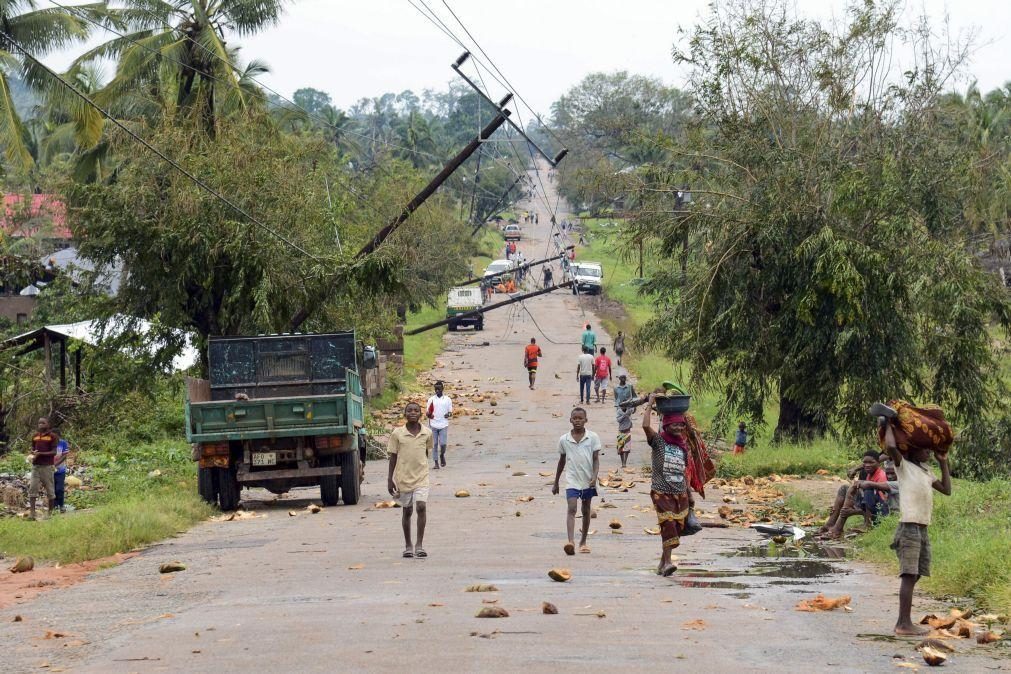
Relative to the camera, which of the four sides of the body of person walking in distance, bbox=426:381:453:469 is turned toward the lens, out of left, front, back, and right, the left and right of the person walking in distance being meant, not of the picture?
front

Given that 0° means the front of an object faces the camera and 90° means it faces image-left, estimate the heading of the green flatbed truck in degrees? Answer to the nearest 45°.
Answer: approximately 180°

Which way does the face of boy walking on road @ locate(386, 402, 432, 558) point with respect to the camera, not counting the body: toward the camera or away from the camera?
toward the camera

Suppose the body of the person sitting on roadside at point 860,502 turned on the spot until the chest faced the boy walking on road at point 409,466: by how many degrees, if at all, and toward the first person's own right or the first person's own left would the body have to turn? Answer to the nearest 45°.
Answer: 0° — they already face them

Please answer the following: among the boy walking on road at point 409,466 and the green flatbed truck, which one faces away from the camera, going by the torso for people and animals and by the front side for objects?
the green flatbed truck

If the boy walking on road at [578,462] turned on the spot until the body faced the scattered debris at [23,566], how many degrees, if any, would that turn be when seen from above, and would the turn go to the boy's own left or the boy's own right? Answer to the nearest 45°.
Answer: approximately 90° to the boy's own right

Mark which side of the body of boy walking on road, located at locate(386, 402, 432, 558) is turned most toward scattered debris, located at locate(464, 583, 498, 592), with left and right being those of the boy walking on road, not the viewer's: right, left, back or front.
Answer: front

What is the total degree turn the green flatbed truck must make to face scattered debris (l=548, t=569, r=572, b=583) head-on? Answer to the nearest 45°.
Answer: approximately 180°

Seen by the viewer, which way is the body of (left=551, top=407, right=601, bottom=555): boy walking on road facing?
toward the camera

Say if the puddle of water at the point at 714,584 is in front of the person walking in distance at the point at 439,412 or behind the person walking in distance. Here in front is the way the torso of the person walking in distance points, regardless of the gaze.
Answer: in front

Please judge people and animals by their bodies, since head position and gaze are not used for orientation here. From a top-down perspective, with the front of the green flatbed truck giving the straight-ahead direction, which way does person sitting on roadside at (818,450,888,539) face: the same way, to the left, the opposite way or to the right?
to the left

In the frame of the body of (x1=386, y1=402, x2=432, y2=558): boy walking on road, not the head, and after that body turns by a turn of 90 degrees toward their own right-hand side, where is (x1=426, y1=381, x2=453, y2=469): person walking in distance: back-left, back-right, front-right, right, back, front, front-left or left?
right

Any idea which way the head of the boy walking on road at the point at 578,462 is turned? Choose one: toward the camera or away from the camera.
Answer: toward the camera

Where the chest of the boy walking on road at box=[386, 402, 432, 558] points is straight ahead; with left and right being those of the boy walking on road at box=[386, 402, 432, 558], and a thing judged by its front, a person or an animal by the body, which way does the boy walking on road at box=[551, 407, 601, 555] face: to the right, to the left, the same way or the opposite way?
the same way

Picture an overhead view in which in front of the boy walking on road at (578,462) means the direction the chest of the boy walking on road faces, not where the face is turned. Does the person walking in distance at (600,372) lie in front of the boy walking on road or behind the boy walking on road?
behind

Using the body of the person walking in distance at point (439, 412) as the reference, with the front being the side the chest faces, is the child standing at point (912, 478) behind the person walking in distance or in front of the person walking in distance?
in front
